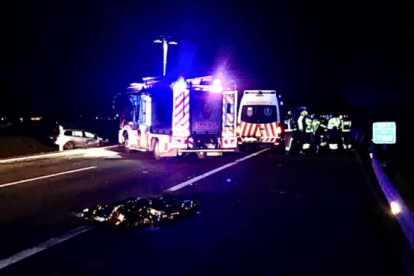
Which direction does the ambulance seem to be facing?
away from the camera

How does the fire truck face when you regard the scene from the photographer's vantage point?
facing away from the viewer and to the left of the viewer

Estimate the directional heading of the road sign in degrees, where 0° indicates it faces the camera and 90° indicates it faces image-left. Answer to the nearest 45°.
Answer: approximately 0°

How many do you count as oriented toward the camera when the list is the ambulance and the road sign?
1

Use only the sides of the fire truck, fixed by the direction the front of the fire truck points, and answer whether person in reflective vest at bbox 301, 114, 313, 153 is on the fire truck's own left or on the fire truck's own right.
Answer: on the fire truck's own right

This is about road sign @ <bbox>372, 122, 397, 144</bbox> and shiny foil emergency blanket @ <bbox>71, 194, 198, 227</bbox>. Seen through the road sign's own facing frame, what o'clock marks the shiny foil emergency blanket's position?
The shiny foil emergency blanket is roughly at 1 o'clock from the road sign.

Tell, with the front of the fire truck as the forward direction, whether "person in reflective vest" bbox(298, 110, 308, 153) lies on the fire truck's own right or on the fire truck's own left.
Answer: on the fire truck's own right
